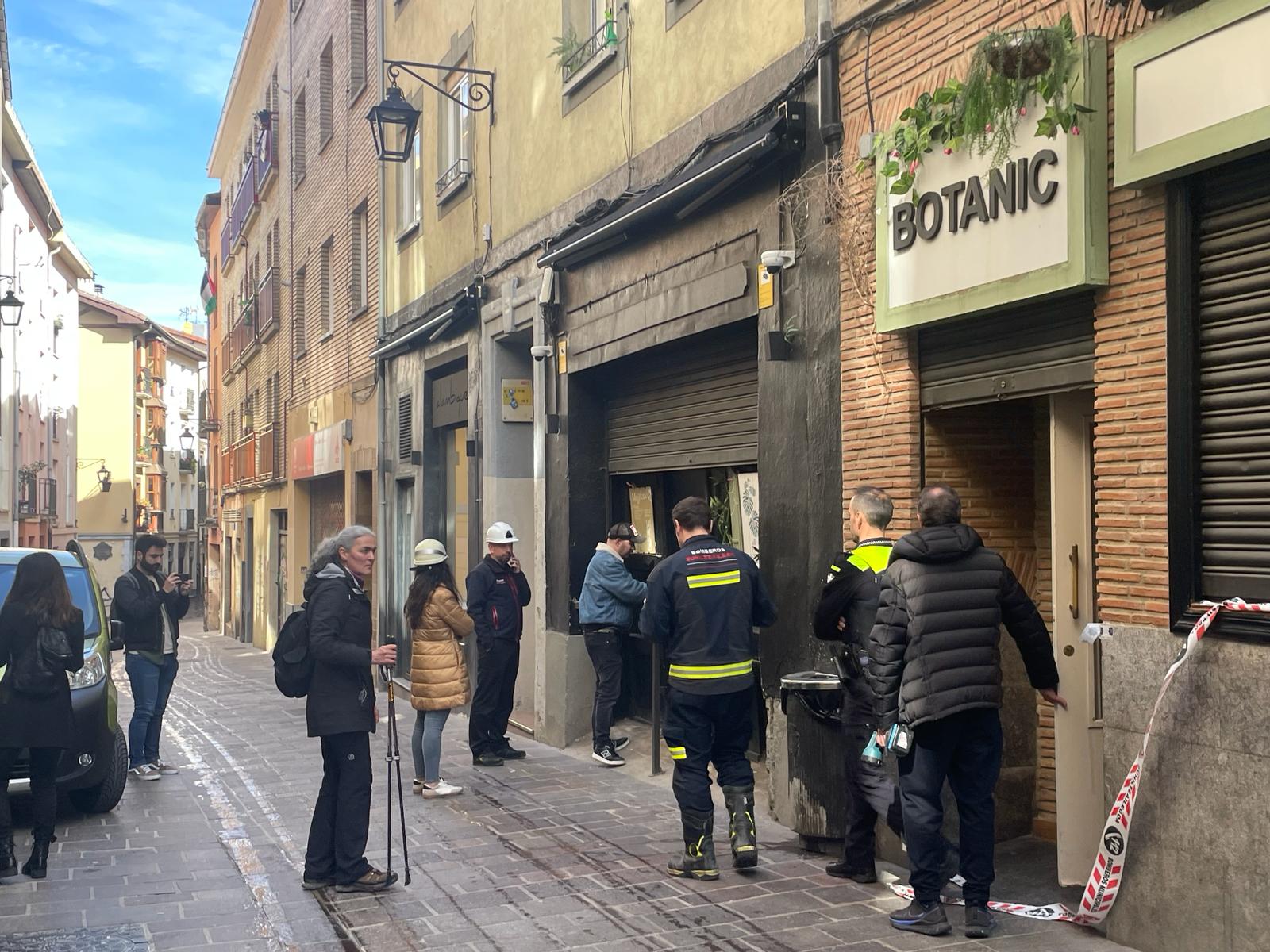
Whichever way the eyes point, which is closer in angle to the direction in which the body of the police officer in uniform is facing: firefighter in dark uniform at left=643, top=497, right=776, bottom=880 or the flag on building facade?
the firefighter in dark uniform

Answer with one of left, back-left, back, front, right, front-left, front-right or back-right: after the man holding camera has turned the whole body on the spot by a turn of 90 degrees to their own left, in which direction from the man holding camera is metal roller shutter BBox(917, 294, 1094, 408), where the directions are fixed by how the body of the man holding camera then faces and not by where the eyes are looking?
right

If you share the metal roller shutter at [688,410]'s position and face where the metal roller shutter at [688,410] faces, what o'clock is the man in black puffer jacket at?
The man in black puffer jacket is roughly at 10 o'clock from the metal roller shutter.

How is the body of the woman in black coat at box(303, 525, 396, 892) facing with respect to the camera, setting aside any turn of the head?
to the viewer's right

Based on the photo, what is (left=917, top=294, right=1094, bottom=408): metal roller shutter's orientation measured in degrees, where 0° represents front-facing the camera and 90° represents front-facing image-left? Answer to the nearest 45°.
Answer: approximately 45°

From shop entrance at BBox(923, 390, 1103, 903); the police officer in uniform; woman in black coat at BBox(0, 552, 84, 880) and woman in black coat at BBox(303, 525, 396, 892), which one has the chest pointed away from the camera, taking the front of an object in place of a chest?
woman in black coat at BBox(0, 552, 84, 880)

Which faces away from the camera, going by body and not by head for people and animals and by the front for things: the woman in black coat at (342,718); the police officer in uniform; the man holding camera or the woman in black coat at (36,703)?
the woman in black coat at (36,703)

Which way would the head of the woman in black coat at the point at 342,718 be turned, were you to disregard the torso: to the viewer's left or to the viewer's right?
to the viewer's right

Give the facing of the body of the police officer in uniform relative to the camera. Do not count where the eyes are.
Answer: to the viewer's left

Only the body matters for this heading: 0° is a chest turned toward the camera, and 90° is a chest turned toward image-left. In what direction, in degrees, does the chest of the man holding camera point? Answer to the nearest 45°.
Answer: approximately 315°

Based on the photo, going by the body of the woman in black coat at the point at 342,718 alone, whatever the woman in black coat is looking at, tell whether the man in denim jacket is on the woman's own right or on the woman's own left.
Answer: on the woman's own left

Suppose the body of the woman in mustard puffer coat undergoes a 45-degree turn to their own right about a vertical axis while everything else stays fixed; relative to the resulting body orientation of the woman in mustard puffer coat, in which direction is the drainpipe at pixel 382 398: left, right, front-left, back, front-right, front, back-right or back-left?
left

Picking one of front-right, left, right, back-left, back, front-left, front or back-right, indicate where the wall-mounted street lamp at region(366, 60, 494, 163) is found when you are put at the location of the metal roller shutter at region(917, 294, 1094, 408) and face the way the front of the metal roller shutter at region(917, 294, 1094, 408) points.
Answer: right

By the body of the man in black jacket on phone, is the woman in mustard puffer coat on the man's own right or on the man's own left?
on the man's own right

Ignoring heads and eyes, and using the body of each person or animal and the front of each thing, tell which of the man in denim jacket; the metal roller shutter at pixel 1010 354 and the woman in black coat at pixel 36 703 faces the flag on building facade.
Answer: the woman in black coat

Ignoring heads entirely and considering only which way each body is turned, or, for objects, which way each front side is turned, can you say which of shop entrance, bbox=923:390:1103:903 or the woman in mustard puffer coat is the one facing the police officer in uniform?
the shop entrance

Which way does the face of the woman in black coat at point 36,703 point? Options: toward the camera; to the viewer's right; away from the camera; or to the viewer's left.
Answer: away from the camera
